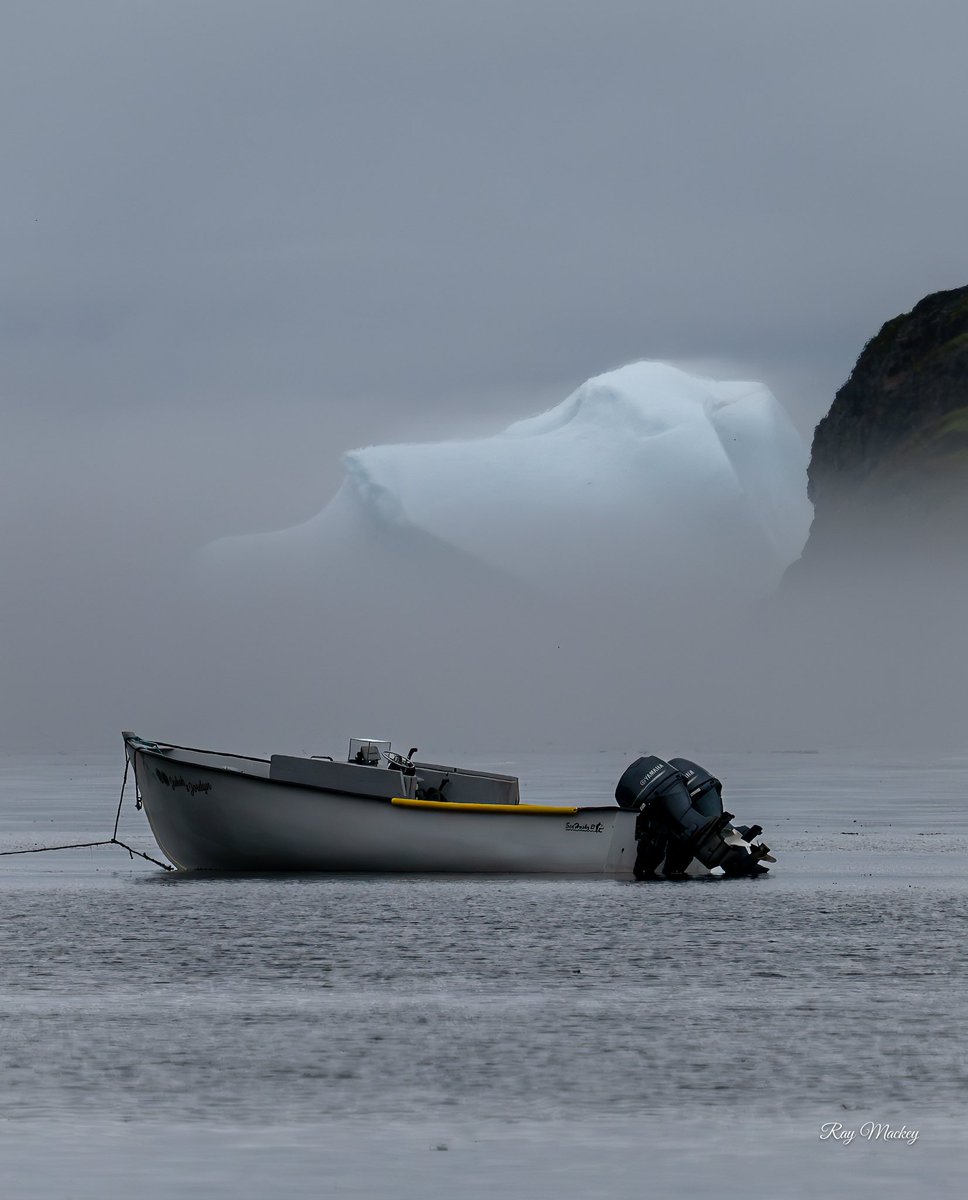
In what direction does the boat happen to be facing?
to the viewer's left
